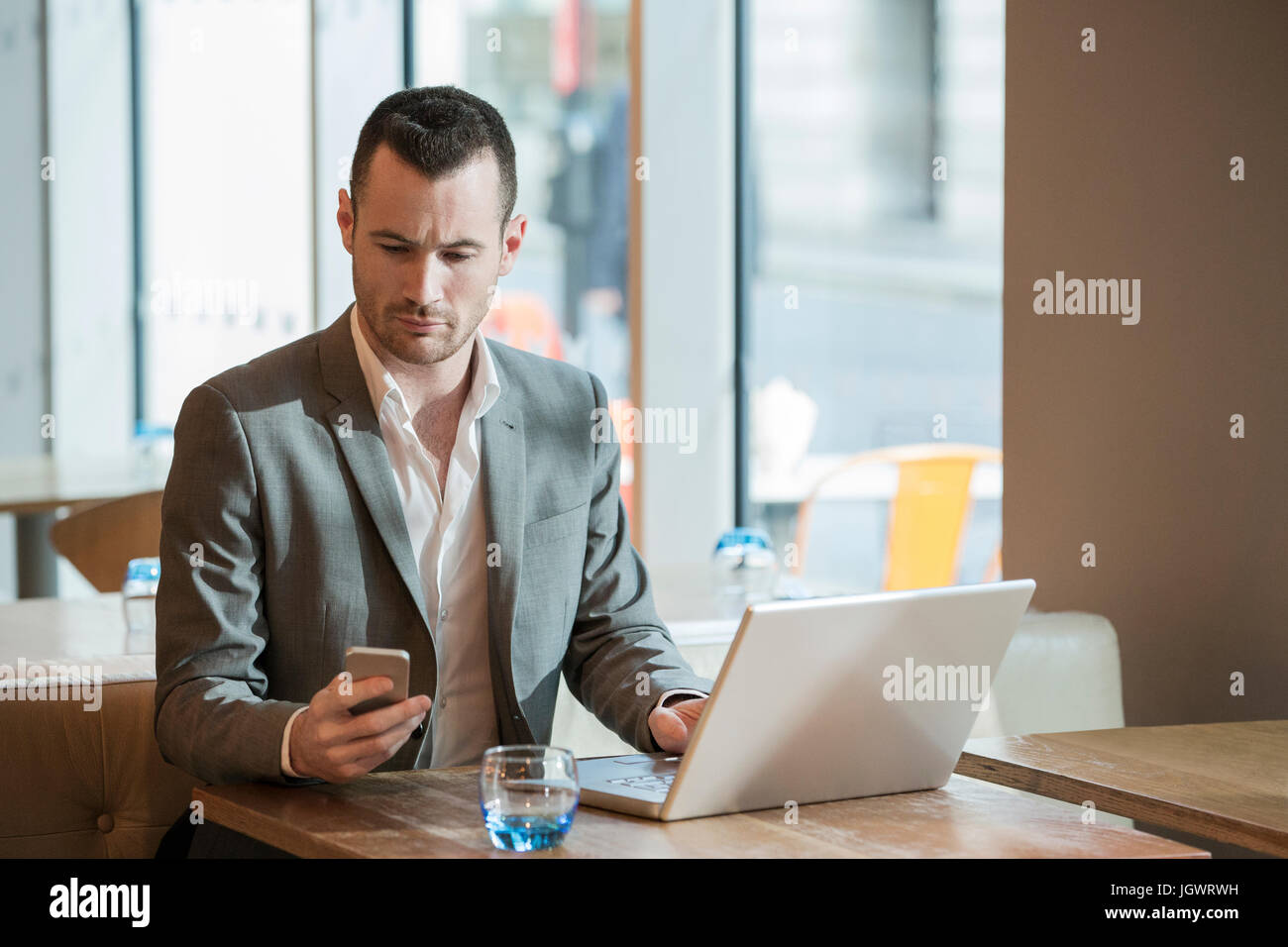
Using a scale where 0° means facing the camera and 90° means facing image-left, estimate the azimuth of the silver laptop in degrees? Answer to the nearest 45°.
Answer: approximately 135°

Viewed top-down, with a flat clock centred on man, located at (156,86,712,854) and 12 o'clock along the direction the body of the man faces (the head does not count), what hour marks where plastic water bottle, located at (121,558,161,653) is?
The plastic water bottle is roughly at 5 o'clock from the man.

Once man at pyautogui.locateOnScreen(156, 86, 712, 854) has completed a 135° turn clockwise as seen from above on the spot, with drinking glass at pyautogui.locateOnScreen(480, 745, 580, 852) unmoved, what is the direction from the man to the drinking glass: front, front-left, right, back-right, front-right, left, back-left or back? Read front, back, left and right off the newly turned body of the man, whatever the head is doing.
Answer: back-left

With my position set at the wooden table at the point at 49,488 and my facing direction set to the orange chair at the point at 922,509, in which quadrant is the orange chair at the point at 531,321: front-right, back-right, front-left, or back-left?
front-left

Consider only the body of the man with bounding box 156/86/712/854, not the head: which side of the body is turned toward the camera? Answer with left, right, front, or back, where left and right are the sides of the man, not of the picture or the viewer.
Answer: front

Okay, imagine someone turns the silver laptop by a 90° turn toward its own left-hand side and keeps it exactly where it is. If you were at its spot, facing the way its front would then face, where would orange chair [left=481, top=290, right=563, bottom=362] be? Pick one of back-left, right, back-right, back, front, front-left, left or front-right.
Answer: back-right

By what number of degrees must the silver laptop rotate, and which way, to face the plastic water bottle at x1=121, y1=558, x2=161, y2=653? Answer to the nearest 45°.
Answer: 0° — it already faces it

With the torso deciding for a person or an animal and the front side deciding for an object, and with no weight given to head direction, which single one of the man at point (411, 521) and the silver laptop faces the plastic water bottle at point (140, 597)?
the silver laptop

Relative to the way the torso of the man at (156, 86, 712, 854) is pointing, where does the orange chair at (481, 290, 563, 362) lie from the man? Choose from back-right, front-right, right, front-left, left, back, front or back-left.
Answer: back

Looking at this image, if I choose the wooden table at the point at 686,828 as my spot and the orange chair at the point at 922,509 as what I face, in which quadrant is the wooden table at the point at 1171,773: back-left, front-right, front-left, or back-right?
front-right

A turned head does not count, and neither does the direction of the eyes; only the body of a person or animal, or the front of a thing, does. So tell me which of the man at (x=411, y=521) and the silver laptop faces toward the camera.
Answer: the man

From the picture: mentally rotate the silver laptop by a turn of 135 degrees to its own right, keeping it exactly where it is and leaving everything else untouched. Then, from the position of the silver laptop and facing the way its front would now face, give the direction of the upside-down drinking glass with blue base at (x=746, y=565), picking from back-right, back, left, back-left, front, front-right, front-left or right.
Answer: left

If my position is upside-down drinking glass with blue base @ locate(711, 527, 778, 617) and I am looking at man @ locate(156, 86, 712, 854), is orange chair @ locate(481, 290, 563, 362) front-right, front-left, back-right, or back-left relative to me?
back-right
